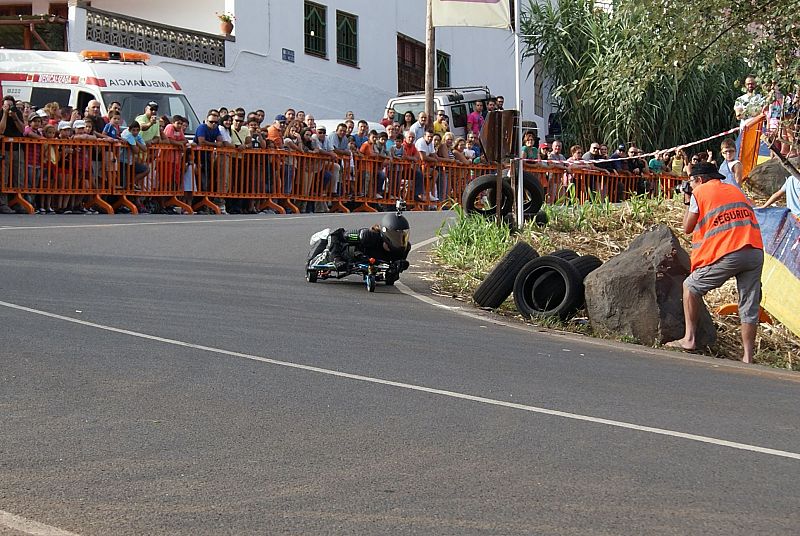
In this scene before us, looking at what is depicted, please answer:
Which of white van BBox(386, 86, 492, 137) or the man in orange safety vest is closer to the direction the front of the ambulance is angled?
the man in orange safety vest

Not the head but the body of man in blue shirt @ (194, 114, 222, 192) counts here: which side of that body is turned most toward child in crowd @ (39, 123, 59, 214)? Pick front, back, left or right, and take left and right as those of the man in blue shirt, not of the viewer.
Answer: right

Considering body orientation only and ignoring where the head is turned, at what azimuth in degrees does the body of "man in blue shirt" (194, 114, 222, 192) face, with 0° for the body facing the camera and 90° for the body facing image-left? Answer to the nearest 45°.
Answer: approximately 315°

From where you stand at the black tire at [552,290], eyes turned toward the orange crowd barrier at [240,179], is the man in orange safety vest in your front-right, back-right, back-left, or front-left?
back-right

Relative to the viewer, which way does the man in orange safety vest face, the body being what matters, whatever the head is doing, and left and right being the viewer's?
facing away from the viewer and to the left of the viewer

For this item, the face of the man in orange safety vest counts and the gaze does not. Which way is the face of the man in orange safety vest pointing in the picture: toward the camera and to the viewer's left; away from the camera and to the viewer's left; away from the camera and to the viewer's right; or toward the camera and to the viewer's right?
away from the camera and to the viewer's left

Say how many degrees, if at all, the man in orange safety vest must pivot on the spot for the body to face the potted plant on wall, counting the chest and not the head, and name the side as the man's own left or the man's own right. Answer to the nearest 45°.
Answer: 0° — they already face it

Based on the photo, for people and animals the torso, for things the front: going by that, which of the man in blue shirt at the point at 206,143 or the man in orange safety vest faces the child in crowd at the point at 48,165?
the man in orange safety vest

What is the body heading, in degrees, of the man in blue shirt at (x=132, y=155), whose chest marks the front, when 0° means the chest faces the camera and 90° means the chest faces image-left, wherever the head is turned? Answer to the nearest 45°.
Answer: approximately 315°

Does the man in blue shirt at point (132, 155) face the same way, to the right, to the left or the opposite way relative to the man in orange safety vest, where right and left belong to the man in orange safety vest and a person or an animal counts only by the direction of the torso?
the opposite way

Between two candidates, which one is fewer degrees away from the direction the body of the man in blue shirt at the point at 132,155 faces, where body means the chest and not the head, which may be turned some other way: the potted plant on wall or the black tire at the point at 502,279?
the black tire

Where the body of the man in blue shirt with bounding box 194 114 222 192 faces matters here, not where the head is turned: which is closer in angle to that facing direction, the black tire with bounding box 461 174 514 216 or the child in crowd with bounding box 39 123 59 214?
the black tire
